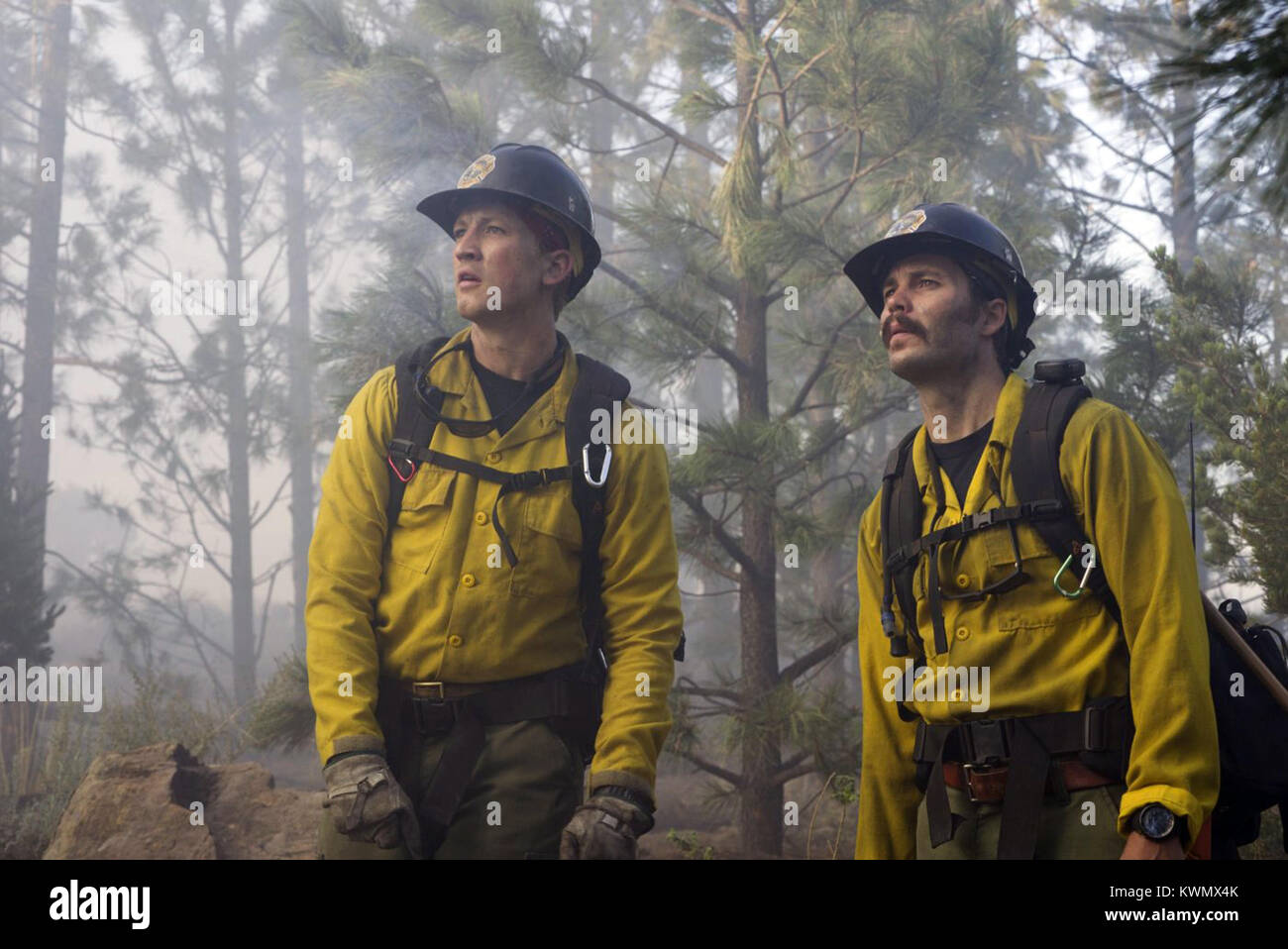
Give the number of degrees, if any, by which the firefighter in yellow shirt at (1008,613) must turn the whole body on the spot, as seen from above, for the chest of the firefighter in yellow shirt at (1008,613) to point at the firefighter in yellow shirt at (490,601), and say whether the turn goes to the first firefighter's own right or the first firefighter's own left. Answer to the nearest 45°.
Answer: approximately 45° to the first firefighter's own right

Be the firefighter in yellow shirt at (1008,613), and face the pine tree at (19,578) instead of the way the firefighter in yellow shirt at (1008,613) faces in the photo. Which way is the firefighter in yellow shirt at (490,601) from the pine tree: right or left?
left

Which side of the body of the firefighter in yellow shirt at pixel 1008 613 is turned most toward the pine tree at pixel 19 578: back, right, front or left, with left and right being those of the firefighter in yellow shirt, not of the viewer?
right

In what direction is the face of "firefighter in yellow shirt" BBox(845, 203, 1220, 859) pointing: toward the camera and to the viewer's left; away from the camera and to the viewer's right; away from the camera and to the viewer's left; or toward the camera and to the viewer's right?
toward the camera and to the viewer's left

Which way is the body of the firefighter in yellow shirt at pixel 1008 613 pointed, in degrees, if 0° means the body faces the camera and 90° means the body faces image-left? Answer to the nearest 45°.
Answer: approximately 45°
